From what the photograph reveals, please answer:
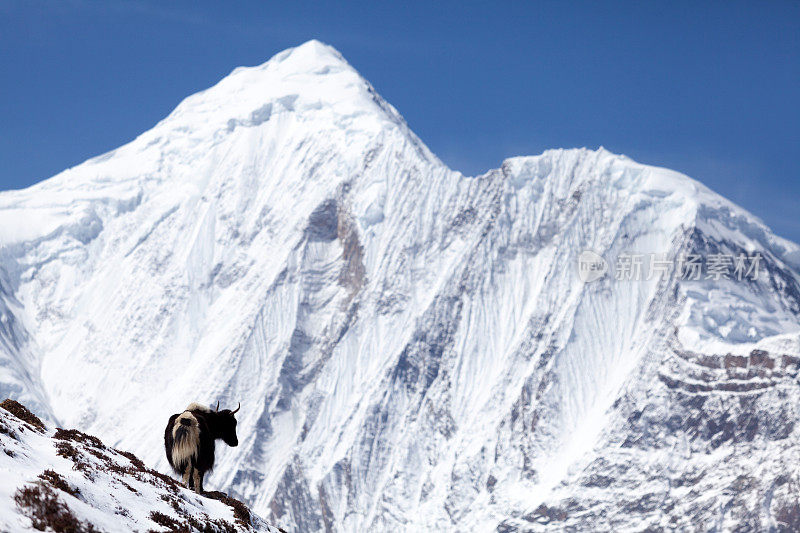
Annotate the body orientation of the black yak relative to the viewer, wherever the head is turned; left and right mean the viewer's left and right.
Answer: facing away from the viewer and to the right of the viewer
